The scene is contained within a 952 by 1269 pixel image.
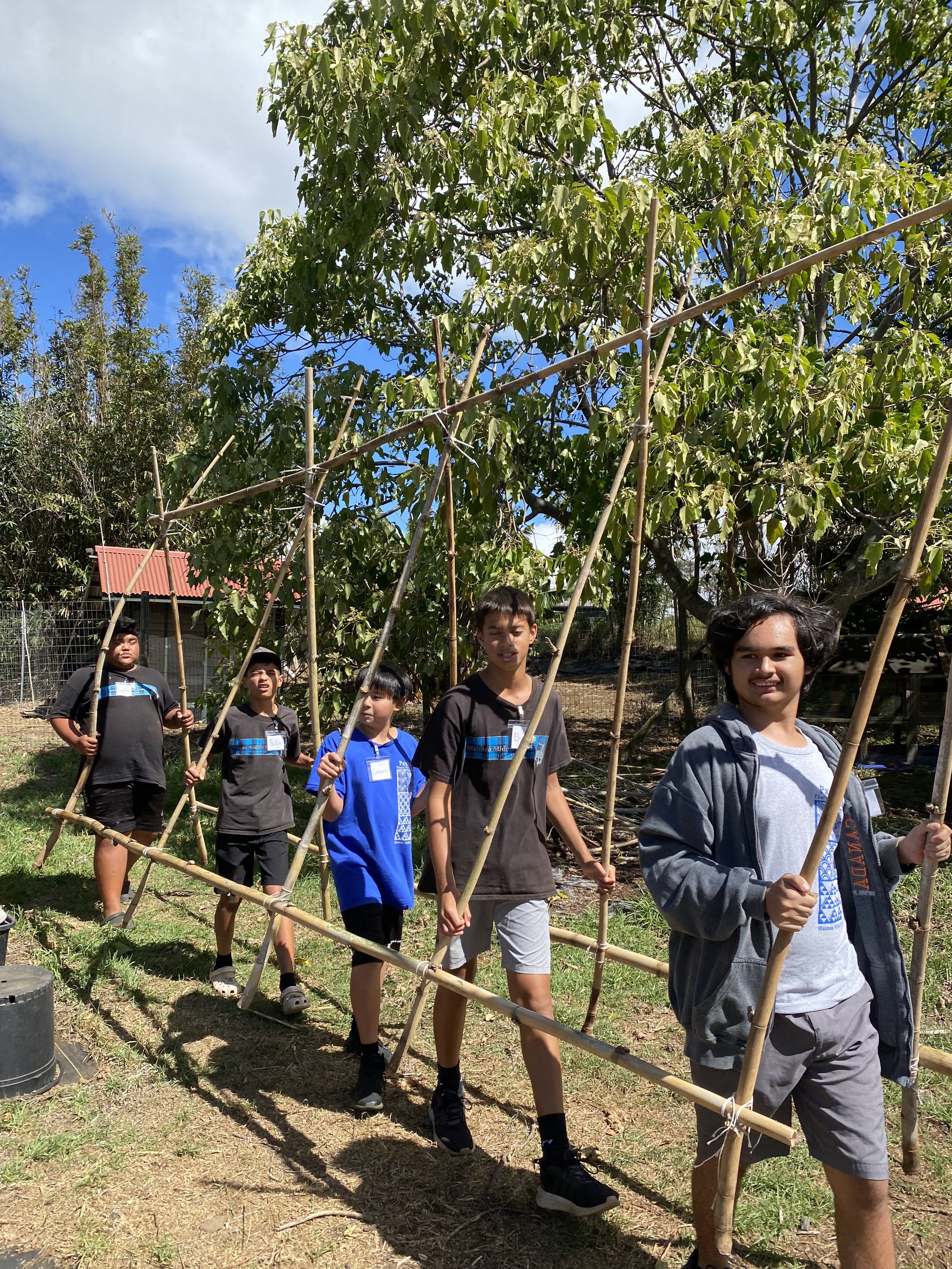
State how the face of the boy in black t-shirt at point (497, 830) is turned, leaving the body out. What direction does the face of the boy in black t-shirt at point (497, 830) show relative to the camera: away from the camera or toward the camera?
toward the camera

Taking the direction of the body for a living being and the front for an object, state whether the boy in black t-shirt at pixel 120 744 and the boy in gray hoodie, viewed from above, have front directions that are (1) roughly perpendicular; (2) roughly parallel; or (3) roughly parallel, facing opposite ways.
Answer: roughly parallel

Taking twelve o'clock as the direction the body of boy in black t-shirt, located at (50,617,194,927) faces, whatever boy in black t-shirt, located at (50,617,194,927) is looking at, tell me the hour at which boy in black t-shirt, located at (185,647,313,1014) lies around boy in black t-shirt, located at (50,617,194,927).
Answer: boy in black t-shirt, located at (185,647,313,1014) is roughly at 11 o'clock from boy in black t-shirt, located at (50,617,194,927).

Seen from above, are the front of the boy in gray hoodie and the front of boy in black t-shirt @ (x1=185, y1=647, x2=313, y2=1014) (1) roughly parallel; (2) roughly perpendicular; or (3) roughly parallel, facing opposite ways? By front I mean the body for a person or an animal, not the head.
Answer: roughly parallel

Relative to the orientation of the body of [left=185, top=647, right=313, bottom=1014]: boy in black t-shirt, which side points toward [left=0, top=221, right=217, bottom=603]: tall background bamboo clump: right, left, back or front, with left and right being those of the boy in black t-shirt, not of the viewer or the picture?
back

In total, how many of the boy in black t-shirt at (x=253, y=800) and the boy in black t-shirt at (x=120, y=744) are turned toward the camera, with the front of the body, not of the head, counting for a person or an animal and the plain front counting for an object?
2

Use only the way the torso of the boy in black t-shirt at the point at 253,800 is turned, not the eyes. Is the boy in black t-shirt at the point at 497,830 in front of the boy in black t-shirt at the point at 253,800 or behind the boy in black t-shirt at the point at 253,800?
in front

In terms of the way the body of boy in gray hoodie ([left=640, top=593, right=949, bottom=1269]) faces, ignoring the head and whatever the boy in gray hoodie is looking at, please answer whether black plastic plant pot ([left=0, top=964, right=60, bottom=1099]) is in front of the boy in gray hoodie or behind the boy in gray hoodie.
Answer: behind

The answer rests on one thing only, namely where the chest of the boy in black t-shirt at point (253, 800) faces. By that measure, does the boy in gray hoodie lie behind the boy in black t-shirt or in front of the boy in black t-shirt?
in front

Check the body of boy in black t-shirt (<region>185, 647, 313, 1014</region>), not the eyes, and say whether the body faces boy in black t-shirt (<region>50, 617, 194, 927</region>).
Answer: no

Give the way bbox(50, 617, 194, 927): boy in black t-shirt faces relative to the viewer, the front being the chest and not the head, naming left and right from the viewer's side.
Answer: facing the viewer

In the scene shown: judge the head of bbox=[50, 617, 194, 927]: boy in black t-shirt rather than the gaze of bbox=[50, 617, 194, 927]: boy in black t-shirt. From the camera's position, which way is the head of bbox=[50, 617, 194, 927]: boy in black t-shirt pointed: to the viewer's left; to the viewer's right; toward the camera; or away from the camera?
toward the camera

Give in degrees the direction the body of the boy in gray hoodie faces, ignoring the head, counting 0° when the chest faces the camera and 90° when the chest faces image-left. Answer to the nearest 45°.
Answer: approximately 315°

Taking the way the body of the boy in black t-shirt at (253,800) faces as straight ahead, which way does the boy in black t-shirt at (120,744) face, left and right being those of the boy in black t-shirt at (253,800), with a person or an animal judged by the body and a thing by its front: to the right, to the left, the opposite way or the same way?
the same way

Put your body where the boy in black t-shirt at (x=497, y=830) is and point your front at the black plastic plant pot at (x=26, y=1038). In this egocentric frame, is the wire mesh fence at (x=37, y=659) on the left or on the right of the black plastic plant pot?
right

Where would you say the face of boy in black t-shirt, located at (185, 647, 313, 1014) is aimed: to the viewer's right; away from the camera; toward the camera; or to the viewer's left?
toward the camera

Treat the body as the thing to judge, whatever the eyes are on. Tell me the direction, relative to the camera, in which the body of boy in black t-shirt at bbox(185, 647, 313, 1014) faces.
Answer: toward the camera

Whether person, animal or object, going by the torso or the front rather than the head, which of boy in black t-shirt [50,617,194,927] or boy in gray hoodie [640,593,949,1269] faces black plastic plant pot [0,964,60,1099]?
the boy in black t-shirt

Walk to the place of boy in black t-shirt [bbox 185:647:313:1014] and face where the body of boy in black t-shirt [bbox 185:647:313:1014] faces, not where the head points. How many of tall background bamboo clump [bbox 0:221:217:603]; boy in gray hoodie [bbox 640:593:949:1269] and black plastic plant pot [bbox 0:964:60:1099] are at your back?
1

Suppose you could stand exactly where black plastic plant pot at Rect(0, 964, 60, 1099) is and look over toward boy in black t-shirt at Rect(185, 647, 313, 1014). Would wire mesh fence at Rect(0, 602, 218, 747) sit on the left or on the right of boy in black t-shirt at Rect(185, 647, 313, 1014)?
left
